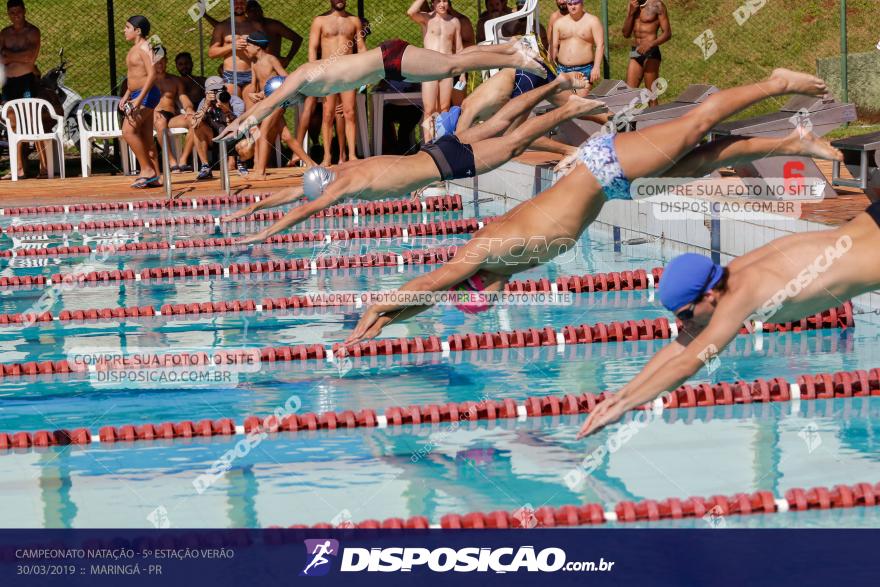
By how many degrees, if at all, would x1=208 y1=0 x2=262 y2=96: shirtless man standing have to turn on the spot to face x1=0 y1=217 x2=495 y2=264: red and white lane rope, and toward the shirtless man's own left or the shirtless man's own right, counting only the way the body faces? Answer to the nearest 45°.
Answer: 0° — they already face it

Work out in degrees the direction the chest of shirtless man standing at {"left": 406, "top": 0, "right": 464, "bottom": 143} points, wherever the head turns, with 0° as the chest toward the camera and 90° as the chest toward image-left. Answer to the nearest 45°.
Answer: approximately 0°

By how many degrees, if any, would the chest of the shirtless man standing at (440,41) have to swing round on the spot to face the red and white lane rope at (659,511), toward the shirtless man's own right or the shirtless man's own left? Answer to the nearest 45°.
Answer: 0° — they already face it

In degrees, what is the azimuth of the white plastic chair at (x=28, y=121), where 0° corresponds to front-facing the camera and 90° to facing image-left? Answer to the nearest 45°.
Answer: approximately 0°

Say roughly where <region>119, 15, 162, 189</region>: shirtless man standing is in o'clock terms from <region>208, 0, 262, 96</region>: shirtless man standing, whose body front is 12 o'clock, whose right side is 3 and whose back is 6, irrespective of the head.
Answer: <region>119, 15, 162, 189</region>: shirtless man standing is roughly at 2 o'clock from <region>208, 0, 262, 96</region>: shirtless man standing.

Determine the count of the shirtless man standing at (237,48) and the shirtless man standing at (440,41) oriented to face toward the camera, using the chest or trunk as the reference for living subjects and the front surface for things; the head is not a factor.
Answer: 2
